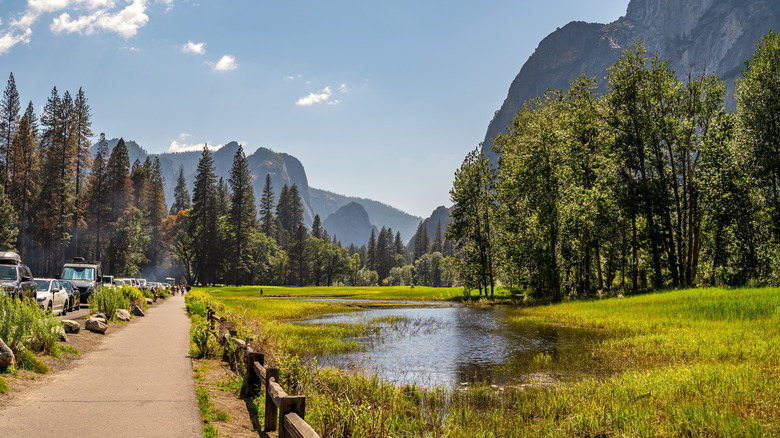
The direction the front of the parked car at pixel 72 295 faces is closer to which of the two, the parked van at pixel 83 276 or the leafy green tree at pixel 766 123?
the leafy green tree

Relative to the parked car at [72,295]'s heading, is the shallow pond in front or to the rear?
in front

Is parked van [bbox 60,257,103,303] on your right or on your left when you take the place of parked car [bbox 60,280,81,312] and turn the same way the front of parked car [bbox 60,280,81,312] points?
on your left

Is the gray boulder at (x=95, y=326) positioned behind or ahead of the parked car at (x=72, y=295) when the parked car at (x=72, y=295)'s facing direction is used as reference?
ahead

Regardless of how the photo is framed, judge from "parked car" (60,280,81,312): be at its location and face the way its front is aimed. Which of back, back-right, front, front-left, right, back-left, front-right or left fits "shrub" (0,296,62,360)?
front-right

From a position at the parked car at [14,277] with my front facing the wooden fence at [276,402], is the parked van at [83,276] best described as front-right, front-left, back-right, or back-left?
back-left
